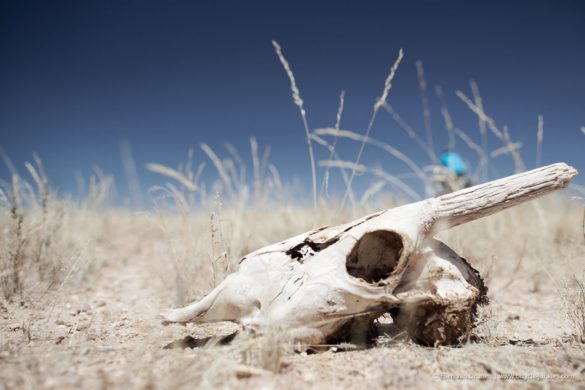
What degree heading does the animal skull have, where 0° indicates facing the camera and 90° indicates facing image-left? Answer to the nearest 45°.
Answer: approximately 90°

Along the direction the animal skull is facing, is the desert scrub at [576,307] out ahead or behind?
behind
